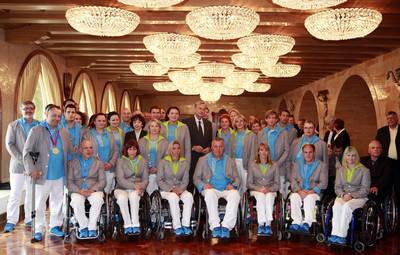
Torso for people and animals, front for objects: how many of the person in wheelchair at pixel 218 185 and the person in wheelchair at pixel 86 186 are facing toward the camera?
2

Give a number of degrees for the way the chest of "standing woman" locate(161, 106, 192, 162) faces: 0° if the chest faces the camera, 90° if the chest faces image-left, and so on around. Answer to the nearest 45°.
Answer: approximately 0°

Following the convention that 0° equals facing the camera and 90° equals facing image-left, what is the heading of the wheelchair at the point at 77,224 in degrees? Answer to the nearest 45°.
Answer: approximately 0°

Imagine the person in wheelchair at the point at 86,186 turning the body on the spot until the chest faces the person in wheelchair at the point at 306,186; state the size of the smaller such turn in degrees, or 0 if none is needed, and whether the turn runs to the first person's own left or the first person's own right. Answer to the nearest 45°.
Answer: approximately 90° to the first person's own left

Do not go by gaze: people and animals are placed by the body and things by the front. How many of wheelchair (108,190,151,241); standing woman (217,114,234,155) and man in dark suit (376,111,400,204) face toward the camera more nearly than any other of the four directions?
3

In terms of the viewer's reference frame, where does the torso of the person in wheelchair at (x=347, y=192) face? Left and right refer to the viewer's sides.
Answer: facing the viewer and to the left of the viewer

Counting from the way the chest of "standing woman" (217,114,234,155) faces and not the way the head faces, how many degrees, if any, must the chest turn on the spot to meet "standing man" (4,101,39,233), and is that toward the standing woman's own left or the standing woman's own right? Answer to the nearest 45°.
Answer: approximately 45° to the standing woman's own right

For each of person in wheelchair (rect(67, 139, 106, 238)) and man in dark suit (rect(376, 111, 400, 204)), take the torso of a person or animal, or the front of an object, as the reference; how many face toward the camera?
2

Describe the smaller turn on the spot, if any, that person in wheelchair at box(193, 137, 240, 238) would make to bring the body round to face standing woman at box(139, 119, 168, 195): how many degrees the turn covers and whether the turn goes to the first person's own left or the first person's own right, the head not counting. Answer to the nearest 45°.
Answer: approximately 90° to the first person's own right
